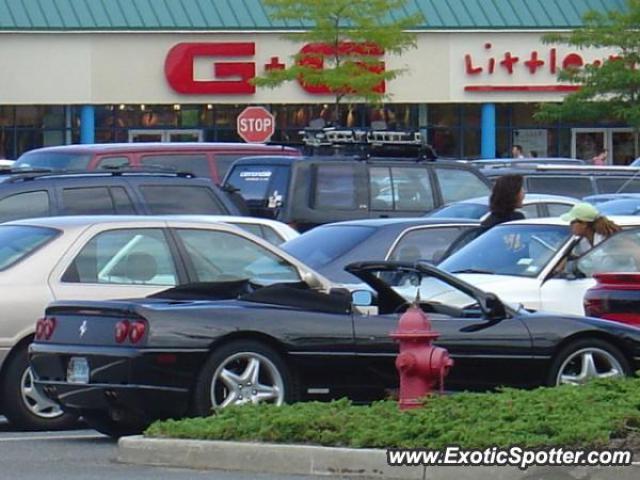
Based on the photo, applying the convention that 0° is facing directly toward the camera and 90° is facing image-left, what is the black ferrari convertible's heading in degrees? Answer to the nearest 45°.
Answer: approximately 225°

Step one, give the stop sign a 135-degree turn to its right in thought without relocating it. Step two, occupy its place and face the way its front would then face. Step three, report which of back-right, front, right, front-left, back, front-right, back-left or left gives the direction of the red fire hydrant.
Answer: back-left

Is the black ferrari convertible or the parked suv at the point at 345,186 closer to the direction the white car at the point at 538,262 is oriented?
the black ferrari convertible

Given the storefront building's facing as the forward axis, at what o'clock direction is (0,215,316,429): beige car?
The beige car is roughly at 12 o'clock from the storefront building.

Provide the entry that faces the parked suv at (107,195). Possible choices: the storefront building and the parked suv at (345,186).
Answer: the storefront building

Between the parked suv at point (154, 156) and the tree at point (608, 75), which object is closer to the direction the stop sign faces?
the parked suv

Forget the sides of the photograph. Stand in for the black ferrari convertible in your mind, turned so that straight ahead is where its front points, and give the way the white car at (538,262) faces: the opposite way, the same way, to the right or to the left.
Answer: the opposite way

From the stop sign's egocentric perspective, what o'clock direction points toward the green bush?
The green bush is roughly at 12 o'clock from the stop sign.

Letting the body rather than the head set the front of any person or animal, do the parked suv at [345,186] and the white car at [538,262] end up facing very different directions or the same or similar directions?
very different directions

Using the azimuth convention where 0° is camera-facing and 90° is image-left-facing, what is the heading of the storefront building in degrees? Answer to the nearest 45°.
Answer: approximately 0°

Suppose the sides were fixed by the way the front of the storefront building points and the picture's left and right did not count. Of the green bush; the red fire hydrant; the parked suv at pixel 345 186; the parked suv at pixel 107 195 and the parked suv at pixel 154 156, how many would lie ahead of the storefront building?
5
